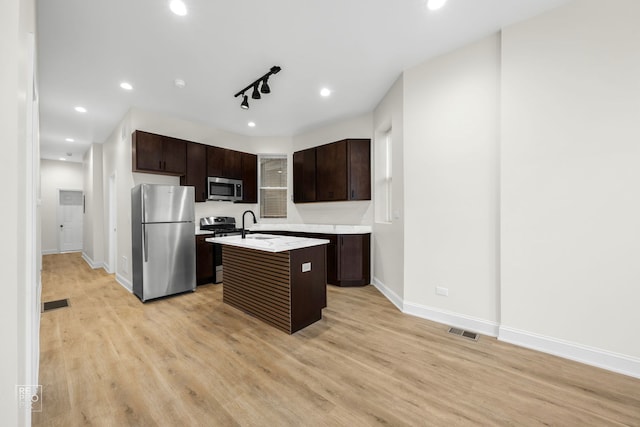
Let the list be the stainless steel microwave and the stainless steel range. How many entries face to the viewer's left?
0

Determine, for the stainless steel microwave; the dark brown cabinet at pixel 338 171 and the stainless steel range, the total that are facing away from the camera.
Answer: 0

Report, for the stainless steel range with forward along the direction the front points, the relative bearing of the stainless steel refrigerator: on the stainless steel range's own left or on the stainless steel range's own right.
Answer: on the stainless steel range's own right

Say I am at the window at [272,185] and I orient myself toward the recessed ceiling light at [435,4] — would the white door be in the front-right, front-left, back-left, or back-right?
back-right

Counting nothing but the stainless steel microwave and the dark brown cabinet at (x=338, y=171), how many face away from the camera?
0

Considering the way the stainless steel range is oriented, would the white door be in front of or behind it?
behind

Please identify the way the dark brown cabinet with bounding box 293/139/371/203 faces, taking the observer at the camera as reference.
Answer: facing the viewer and to the left of the viewer

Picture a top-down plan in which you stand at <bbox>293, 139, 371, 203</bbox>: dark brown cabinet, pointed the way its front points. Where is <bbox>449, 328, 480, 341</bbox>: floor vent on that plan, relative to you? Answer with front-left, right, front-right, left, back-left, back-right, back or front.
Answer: left

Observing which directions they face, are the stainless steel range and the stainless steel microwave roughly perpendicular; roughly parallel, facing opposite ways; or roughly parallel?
roughly parallel

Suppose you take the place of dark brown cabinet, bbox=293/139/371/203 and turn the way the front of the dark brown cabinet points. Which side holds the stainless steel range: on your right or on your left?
on your right

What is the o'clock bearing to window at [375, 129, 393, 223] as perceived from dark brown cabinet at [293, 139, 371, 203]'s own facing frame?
The window is roughly at 8 o'clock from the dark brown cabinet.

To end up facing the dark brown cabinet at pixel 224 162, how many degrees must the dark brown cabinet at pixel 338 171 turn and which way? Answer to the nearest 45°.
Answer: approximately 45° to its right

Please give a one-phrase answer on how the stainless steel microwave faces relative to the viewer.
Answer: facing the viewer and to the right of the viewer
